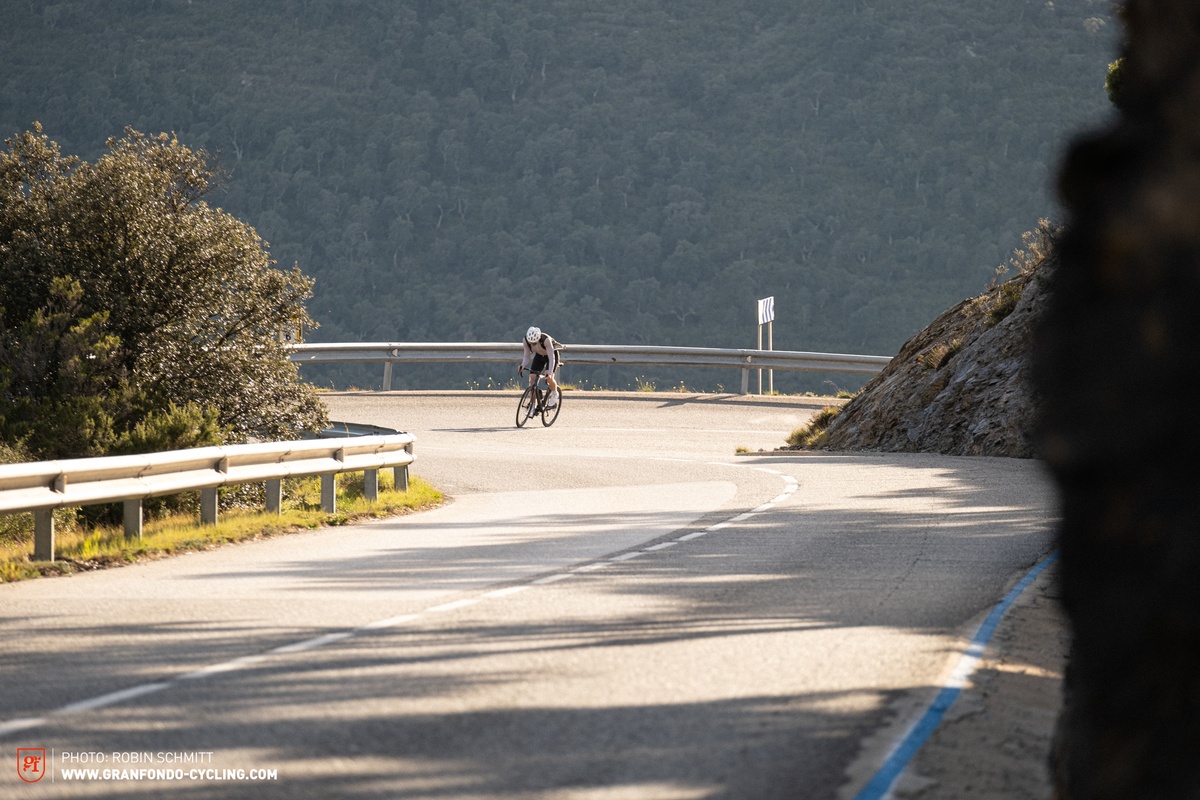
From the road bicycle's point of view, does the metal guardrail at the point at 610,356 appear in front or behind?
behind

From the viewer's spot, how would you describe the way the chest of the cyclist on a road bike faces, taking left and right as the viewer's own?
facing the viewer and to the left of the viewer

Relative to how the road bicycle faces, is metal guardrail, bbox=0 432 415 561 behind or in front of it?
in front
